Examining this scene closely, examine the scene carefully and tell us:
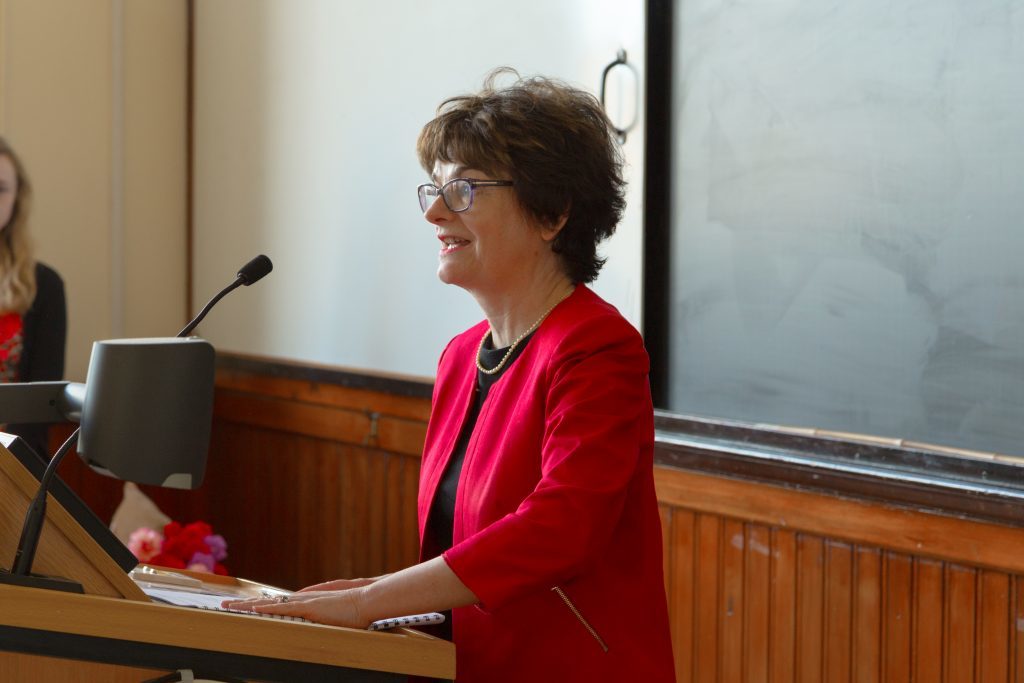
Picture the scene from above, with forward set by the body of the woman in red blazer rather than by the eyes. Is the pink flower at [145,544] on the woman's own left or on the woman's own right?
on the woman's own right

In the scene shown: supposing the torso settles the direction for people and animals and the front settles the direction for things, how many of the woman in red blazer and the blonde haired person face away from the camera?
0

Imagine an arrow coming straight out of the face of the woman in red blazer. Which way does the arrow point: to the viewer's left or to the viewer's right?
to the viewer's left

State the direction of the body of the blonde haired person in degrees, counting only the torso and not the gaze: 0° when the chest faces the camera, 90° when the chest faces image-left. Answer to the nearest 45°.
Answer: approximately 0°

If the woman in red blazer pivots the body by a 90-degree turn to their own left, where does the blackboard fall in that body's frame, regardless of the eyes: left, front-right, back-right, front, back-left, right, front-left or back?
left

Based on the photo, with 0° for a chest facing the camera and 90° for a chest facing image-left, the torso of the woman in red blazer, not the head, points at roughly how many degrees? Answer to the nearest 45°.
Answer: approximately 45°

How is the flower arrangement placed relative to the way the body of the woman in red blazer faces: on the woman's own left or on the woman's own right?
on the woman's own right

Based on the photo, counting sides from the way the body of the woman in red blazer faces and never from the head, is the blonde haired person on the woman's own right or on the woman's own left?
on the woman's own right
